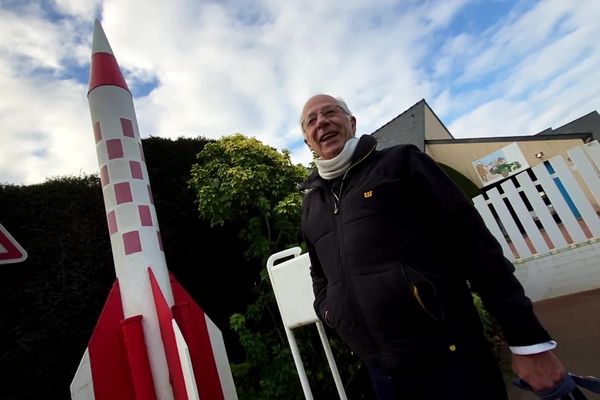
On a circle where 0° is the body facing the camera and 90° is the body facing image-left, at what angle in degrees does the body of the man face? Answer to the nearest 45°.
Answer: approximately 45°

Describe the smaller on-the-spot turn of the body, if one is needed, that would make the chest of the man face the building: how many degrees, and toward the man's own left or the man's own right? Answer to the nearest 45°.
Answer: approximately 135° to the man's own right

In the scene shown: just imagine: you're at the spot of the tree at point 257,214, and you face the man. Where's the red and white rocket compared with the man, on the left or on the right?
right

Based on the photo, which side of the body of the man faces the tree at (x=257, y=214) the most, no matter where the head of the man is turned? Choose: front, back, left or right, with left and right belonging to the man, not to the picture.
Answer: right

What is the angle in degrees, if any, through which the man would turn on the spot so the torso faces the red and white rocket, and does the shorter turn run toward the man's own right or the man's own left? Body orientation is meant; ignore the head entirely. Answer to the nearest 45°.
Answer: approximately 45° to the man's own right

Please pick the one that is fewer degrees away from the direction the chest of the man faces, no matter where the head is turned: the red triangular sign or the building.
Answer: the red triangular sign

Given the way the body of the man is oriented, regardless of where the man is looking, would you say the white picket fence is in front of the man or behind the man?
behind

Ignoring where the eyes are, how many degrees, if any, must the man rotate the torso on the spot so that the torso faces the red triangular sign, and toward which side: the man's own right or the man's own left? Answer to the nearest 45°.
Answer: approximately 45° to the man's own right
